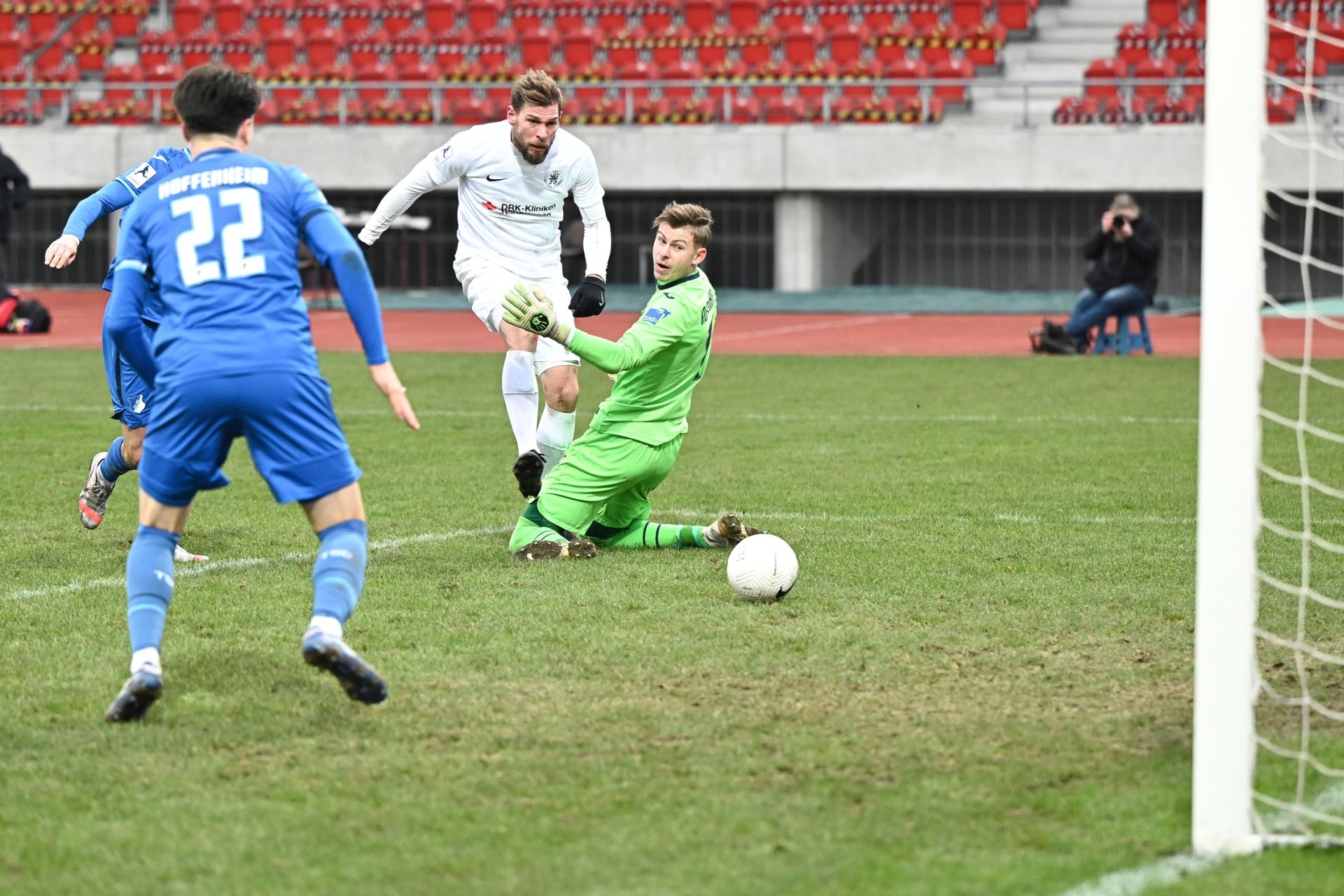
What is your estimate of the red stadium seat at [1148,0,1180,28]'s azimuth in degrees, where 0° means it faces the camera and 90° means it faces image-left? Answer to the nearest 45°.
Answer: approximately 0°

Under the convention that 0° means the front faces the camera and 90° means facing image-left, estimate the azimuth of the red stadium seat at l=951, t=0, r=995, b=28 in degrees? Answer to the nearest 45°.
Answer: approximately 0°

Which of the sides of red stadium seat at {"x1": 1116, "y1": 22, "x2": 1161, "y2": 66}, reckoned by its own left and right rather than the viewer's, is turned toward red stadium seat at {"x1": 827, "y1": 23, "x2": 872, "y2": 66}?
right

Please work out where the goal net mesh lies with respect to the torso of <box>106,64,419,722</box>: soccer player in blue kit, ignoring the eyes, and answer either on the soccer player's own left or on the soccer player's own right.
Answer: on the soccer player's own right

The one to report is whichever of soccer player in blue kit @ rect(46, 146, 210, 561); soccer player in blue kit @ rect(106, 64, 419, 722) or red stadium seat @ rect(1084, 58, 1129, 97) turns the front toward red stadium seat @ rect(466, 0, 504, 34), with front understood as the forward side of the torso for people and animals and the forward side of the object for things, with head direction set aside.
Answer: soccer player in blue kit @ rect(106, 64, 419, 722)

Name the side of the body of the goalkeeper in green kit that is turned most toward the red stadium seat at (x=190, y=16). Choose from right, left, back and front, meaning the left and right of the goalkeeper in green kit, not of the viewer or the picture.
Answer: right

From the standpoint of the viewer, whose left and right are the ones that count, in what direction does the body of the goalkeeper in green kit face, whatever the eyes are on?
facing to the left of the viewer
